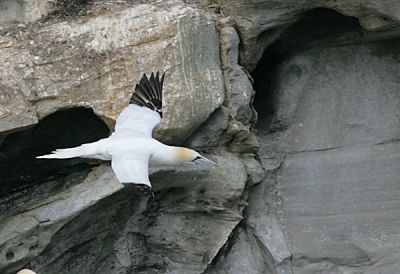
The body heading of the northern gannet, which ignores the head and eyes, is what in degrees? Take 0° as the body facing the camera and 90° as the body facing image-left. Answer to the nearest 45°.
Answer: approximately 270°
